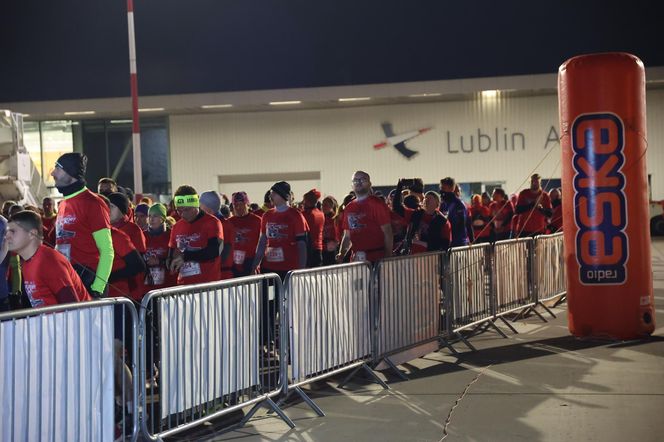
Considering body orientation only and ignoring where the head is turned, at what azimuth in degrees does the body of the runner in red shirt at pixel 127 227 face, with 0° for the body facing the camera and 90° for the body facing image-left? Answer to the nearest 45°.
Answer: approximately 45°

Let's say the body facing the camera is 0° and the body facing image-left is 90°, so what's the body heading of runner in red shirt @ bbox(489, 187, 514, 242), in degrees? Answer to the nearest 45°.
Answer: approximately 45°

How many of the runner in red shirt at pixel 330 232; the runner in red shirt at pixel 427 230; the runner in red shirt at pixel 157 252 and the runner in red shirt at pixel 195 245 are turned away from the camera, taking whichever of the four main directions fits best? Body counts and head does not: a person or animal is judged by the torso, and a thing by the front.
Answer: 0

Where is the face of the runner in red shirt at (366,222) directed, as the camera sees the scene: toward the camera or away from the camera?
toward the camera

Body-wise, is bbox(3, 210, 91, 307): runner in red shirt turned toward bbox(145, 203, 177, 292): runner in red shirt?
no

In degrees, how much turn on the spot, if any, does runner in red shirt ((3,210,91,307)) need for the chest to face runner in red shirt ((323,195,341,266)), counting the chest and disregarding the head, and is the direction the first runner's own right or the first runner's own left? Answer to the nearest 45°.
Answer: approximately 180°

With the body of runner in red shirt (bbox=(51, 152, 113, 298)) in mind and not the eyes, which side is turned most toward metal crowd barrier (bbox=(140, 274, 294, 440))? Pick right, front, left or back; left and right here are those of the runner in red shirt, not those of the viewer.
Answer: left

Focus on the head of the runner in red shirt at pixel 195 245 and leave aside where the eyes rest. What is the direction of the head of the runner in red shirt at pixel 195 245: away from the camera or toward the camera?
toward the camera

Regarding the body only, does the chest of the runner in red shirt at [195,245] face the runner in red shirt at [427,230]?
no

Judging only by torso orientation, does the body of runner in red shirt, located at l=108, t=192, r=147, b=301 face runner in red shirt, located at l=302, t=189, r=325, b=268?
no

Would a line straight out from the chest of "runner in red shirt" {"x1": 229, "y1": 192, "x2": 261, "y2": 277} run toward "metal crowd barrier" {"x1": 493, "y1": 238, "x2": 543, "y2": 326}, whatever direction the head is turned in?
no

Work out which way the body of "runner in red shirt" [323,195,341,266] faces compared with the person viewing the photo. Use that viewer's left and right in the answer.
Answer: facing the viewer and to the left of the viewer
